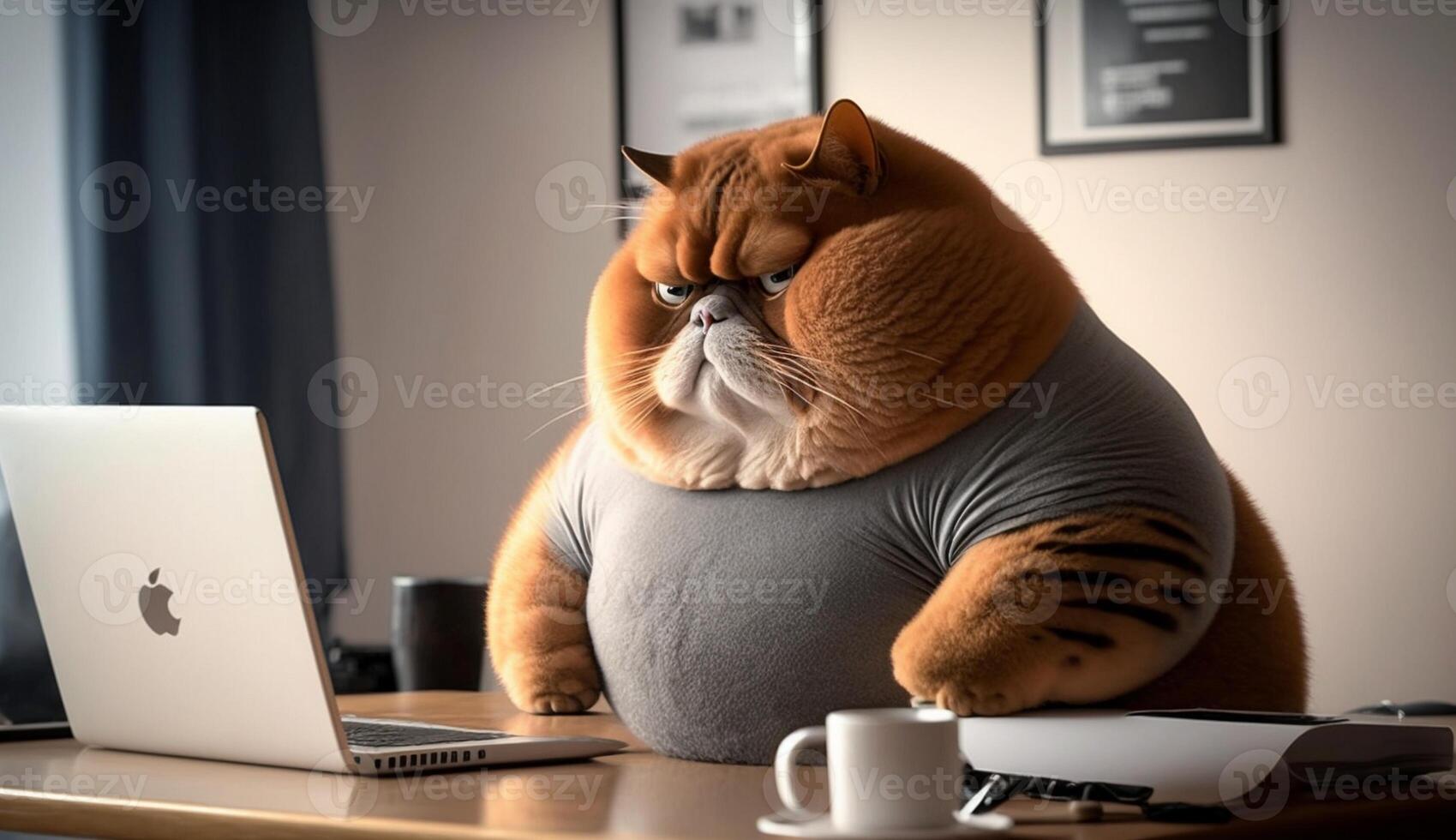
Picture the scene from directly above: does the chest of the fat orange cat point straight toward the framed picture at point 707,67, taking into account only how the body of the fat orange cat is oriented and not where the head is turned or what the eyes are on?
no

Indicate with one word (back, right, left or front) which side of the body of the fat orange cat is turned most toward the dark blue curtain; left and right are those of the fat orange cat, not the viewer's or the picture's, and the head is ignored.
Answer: right

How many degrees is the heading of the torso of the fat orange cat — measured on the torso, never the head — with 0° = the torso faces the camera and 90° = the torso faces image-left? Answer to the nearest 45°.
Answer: approximately 45°

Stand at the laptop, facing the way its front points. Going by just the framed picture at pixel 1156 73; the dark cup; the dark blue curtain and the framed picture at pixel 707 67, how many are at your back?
0

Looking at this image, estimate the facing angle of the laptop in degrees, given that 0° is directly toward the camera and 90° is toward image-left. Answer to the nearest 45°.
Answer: approximately 225°

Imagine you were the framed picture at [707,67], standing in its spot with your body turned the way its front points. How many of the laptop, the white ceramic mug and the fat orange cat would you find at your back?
0

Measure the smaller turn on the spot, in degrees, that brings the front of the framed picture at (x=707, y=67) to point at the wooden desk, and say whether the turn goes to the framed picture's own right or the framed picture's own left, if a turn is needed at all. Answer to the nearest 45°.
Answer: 0° — it already faces it

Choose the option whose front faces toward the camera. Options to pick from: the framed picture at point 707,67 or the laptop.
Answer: the framed picture

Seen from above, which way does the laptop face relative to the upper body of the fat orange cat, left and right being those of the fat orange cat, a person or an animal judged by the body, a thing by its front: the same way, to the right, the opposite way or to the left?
the opposite way

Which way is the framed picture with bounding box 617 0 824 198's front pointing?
toward the camera

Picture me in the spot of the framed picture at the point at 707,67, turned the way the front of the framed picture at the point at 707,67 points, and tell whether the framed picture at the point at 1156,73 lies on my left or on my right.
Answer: on my left

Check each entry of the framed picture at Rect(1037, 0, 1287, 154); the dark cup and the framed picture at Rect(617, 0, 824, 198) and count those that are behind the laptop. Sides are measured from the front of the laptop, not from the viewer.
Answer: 0

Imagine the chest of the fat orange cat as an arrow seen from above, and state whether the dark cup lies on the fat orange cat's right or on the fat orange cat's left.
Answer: on the fat orange cat's right

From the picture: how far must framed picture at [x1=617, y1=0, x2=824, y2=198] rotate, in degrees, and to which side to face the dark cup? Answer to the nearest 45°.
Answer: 0° — it already faces it

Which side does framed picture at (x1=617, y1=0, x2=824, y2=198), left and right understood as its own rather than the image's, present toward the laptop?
front

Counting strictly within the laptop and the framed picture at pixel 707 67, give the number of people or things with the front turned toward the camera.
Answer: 1

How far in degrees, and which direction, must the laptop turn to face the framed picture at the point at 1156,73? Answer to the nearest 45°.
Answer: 0° — it already faces it

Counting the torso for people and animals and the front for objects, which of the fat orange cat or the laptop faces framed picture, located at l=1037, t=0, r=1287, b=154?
the laptop
